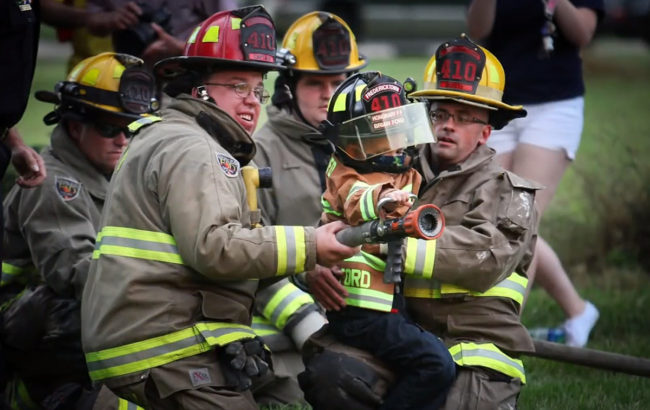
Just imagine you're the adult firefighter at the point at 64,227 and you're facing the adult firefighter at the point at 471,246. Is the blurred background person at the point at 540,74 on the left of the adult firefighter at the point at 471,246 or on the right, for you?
left

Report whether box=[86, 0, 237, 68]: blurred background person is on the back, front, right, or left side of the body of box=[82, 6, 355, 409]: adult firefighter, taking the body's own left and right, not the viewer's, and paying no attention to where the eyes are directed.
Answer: left

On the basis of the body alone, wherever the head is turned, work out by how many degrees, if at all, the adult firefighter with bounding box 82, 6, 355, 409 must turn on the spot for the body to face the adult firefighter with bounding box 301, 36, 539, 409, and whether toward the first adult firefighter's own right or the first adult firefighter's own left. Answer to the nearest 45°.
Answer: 0° — they already face them

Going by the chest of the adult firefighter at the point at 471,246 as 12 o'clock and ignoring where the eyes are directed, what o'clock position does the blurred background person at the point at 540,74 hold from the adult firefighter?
The blurred background person is roughly at 5 o'clock from the adult firefighter.

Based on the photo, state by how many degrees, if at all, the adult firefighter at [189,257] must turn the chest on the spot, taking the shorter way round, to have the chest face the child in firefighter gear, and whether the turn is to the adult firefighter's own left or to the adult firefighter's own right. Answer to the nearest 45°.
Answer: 0° — they already face them

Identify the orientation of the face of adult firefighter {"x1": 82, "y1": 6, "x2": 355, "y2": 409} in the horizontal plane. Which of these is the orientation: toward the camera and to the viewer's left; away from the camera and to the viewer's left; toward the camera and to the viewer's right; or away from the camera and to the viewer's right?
toward the camera and to the viewer's right

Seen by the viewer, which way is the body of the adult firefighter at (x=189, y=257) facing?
to the viewer's right

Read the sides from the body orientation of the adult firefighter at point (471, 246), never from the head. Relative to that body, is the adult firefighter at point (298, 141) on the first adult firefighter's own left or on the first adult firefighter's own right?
on the first adult firefighter's own right

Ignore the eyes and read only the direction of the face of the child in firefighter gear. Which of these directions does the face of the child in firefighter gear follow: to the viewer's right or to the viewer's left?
to the viewer's right

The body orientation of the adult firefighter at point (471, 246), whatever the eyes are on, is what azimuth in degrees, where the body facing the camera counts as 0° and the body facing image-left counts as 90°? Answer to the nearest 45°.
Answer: approximately 45°

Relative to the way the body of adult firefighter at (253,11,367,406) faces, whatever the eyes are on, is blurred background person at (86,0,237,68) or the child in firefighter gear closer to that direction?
the child in firefighter gear

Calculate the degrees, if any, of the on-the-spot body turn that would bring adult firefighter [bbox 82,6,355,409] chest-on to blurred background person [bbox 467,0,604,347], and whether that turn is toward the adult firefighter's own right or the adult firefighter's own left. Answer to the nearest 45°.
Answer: approximately 45° to the adult firefighter's own left
